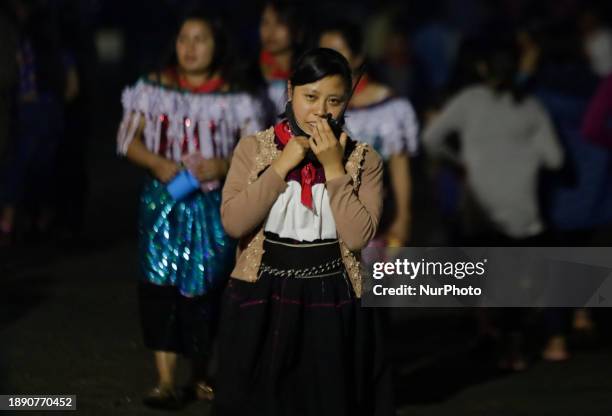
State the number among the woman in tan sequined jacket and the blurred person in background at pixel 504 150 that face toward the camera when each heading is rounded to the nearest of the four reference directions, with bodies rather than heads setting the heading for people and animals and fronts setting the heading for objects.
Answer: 1

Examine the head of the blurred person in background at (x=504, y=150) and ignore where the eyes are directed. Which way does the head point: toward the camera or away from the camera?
away from the camera

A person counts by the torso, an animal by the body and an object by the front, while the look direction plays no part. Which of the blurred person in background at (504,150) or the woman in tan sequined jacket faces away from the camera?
the blurred person in background

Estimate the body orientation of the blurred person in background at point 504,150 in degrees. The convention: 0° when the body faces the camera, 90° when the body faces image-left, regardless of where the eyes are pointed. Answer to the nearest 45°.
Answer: approximately 180°

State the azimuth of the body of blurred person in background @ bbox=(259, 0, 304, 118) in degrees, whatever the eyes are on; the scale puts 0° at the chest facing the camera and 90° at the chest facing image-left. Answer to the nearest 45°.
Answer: approximately 45°

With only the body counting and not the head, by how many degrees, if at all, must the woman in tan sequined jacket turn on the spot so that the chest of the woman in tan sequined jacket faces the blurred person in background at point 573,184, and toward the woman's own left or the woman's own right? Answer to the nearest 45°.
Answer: approximately 135° to the woman's own left
